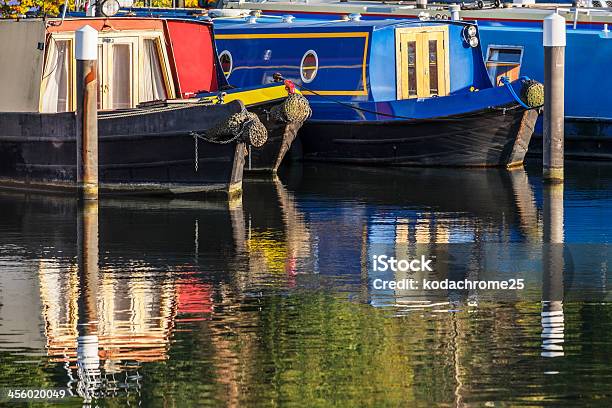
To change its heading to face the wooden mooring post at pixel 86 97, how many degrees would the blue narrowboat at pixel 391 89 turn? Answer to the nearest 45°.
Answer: approximately 90° to its right

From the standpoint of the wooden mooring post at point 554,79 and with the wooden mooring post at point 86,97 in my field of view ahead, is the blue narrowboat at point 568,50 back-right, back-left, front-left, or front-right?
front-right

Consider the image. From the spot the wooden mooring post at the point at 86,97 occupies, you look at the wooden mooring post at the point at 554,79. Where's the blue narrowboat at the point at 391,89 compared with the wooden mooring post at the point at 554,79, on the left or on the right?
left

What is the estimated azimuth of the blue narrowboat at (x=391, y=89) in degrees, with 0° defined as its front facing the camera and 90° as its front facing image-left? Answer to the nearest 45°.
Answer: approximately 315°

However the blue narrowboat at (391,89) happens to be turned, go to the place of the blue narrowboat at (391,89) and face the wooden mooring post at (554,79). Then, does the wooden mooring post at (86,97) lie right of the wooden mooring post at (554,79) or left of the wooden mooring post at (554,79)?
right
